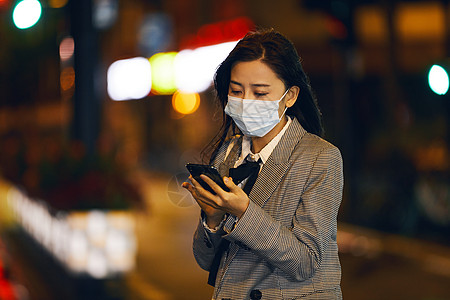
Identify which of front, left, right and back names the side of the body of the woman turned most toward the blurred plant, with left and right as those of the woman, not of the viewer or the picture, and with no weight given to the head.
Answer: right

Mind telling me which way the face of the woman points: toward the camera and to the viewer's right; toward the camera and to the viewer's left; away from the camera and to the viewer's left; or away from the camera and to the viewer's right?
toward the camera and to the viewer's left

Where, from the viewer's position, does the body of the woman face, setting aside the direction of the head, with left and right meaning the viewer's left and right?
facing the viewer and to the left of the viewer
